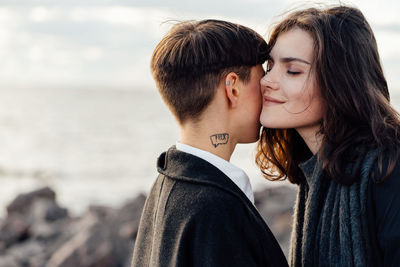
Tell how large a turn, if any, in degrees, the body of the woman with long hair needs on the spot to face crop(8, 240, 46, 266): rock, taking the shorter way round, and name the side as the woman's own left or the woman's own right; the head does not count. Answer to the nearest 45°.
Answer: approximately 90° to the woman's own right

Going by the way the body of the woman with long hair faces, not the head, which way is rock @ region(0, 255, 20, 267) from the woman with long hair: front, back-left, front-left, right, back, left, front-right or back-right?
right

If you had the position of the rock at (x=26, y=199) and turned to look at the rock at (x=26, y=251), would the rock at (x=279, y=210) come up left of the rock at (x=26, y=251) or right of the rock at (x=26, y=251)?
left

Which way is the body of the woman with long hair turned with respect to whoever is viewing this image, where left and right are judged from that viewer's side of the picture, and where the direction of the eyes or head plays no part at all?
facing the viewer and to the left of the viewer

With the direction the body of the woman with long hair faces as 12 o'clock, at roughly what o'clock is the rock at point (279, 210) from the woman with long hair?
The rock is roughly at 4 o'clock from the woman with long hair.

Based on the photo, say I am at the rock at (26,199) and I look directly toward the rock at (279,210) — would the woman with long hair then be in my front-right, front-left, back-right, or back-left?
front-right

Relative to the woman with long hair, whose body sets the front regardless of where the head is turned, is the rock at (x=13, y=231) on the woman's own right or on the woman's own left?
on the woman's own right

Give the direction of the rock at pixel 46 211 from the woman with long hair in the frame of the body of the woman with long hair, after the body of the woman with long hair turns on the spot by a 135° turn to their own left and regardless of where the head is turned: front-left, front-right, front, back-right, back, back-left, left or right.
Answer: back-left

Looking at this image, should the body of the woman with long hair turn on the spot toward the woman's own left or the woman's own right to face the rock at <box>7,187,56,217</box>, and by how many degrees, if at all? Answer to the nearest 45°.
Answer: approximately 90° to the woman's own right
